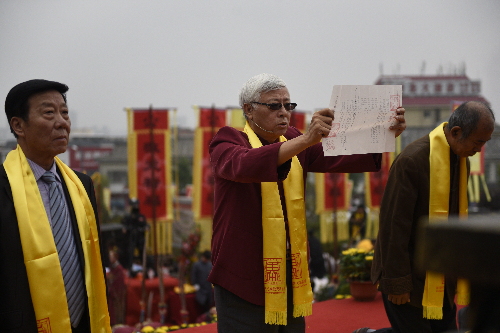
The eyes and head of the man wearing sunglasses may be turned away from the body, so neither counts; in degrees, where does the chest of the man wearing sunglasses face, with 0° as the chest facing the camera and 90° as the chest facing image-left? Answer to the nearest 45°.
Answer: approximately 315°

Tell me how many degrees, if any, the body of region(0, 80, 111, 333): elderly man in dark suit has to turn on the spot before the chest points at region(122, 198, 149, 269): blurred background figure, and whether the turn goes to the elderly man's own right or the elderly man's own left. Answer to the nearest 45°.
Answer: approximately 135° to the elderly man's own left

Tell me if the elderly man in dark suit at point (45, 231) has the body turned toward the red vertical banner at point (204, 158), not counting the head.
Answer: no

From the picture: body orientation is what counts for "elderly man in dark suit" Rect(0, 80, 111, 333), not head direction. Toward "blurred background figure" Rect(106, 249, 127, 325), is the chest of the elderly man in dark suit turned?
no

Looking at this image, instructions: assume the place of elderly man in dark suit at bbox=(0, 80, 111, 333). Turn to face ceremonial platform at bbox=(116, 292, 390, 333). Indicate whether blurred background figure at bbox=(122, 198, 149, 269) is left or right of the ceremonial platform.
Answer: left

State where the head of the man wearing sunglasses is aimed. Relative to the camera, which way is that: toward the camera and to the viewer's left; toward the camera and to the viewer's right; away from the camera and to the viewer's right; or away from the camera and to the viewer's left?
toward the camera and to the viewer's right

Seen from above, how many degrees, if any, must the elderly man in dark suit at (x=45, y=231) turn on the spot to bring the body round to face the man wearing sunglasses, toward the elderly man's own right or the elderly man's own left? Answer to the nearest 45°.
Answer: approximately 45° to the elderly man's own left

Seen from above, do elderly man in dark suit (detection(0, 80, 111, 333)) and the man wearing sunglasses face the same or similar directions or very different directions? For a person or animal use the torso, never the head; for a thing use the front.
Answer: same or similar directions

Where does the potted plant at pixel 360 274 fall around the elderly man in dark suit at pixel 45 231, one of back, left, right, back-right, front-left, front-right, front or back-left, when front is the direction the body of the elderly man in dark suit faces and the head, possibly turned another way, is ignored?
left

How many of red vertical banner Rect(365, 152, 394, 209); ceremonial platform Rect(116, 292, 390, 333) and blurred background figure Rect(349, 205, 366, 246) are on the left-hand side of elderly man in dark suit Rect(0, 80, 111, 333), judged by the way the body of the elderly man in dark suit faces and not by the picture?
3

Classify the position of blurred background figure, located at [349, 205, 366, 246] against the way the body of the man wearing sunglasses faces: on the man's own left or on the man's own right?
on the man's own left

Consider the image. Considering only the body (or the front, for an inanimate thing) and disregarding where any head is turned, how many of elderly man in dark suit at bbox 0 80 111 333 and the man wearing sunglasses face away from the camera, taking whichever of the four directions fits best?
0

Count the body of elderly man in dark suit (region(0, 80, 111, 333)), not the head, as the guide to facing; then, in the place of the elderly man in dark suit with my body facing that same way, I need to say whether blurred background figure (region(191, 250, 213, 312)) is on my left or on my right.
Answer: on my left

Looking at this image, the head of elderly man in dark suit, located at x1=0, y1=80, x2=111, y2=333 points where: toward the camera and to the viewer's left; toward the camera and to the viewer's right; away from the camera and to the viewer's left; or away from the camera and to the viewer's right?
toward the camera and to the viewer's right

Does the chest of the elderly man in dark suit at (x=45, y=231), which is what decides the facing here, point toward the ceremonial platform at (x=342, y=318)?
no

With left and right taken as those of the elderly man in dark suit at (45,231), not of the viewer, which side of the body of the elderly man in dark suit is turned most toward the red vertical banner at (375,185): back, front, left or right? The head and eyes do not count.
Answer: left

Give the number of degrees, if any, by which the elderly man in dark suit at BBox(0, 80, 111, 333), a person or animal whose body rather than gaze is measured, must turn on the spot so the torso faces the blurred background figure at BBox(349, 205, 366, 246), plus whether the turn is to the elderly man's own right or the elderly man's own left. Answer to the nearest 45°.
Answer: approximately 90° to the elderly man's own left

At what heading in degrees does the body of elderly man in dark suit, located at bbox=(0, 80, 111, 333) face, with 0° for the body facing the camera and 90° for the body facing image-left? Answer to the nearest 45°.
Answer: approximately 315°
